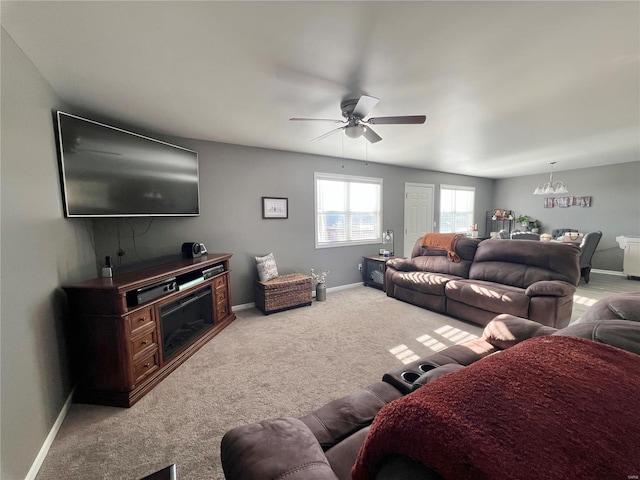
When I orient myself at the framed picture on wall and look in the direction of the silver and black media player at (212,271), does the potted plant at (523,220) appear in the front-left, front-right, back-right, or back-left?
back-left

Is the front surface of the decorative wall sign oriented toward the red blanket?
yes

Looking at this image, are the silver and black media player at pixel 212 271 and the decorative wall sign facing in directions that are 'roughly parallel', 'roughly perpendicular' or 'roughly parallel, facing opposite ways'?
roughly perpendicular

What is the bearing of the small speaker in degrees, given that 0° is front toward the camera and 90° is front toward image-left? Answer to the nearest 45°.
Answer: approximately 315°

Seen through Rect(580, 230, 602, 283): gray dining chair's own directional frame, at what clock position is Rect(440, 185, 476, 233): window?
The window is roughly at 11 o'clock from the gray dining chair.

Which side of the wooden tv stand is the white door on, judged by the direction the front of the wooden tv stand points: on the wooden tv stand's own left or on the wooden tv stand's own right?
on the wooden tv stand's own left

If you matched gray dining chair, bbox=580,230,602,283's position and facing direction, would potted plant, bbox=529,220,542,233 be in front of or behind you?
in front

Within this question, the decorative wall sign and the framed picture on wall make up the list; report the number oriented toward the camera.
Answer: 2

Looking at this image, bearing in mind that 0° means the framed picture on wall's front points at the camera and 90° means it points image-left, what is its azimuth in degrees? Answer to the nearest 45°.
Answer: approximately 0°

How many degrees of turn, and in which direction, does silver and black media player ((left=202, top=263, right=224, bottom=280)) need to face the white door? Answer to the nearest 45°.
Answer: approximately 45° to its left

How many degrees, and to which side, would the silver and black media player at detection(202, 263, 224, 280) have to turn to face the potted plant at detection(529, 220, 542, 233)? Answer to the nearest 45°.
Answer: approximately 45° to its left

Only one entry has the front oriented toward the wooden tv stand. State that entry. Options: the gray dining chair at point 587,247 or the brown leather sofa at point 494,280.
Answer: the brown leather sofa

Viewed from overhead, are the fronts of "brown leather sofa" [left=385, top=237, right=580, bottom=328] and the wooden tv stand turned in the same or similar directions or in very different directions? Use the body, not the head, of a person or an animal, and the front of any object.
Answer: very different directions
